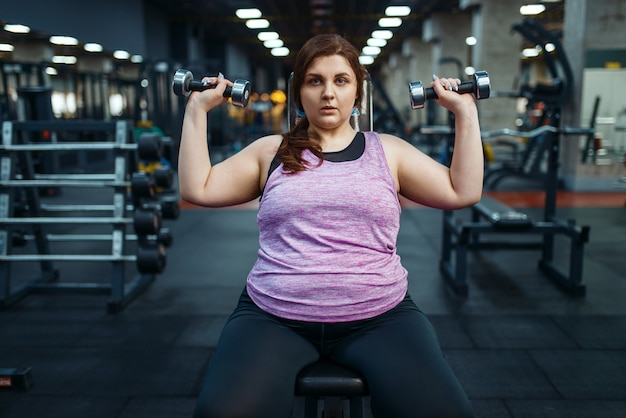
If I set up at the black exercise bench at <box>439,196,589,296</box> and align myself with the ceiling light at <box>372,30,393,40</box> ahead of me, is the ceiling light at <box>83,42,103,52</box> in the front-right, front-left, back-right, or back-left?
front-left

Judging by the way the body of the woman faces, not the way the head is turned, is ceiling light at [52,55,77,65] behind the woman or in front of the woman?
behind

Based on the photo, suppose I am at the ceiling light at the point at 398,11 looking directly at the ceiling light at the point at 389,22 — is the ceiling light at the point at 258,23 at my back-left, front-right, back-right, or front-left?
front-left

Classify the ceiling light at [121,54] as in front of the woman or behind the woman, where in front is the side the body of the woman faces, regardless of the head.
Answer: behind

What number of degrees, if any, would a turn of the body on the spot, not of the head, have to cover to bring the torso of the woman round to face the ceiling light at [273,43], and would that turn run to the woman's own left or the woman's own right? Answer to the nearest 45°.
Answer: approximately 180°

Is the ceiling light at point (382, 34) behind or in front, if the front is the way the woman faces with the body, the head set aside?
behind

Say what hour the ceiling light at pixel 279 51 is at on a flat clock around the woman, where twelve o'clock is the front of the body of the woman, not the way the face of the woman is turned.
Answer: The ceiling light is roughly at 6 o'clock from the woman.

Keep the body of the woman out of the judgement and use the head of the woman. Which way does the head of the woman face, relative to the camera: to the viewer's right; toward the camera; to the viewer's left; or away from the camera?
toward the camera

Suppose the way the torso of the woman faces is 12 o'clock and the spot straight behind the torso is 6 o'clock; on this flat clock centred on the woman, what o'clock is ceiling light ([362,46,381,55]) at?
The ceiling light is roughly at 6 o'clock from the woman.

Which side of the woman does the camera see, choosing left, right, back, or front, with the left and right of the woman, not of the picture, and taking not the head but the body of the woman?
front

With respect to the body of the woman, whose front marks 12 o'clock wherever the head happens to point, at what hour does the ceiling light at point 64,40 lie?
The ceiling light is roughly at 5 o'clock from the woman.

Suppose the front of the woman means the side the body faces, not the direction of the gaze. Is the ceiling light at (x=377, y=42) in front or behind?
behind

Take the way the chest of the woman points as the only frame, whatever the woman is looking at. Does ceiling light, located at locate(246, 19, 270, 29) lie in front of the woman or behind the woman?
behind

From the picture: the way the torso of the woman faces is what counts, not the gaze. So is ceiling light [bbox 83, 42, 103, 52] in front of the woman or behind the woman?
behind

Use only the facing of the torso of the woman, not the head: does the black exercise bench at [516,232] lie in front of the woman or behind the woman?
behind

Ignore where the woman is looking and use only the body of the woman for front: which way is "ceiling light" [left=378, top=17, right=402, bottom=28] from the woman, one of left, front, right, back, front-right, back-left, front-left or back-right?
back

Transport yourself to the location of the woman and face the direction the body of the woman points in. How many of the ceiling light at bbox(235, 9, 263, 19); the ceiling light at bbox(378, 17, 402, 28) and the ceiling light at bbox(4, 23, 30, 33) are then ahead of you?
0
